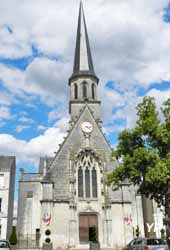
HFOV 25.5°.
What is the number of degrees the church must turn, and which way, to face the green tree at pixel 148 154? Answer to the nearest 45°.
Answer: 0° — it already faces it

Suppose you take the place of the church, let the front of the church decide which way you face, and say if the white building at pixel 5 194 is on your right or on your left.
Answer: on your right

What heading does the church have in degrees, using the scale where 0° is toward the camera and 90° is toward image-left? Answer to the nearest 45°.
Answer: approximately 0°

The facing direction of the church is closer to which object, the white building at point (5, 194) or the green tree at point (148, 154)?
the green tree
